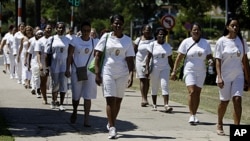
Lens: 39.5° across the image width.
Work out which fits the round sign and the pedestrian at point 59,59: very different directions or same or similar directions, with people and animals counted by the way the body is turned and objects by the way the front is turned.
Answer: same or similar directions

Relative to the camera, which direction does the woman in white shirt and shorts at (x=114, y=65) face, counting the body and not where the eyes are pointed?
toward the camera

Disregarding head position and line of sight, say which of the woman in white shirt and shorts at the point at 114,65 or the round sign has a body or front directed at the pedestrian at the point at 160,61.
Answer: the round sign

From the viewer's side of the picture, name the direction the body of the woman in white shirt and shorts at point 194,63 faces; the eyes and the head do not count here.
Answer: toward the camera

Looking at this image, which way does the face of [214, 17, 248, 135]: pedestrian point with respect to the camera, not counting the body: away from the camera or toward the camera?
toward the camera

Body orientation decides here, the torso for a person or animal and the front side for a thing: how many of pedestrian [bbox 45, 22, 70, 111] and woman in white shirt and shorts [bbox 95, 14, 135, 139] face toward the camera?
2

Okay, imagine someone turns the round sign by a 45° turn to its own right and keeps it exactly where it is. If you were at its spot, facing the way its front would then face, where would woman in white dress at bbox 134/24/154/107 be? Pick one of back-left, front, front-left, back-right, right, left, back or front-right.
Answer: front-left

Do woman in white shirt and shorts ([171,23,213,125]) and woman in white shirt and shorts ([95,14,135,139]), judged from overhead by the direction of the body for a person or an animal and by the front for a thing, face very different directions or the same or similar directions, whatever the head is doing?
same or similar directions

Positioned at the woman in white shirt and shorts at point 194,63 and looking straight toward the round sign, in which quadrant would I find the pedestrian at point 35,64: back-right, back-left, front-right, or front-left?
front-left

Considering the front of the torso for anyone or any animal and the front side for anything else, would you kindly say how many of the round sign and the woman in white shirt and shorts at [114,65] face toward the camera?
2

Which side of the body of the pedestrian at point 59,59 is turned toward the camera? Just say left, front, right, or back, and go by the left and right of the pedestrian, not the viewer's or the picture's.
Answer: front
